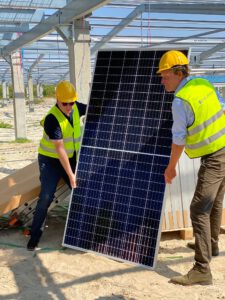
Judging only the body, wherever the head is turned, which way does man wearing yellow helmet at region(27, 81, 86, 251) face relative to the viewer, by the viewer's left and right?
facing the viewer and to the right of the viewer

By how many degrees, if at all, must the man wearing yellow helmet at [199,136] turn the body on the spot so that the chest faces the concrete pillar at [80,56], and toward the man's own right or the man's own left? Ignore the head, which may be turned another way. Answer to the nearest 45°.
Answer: approximately 45° to the man's own right

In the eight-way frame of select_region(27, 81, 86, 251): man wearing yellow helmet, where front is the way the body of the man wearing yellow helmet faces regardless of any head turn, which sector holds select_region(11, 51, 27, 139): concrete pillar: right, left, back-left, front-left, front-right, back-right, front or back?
back-left

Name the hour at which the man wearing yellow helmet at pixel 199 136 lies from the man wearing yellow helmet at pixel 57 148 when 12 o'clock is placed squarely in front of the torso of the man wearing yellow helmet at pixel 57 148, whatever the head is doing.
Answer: the man wearing yellow helmet at pixel 199 136 is roughly at 12 o'clock from the man wearing yellow helmet at pixel 57 148.

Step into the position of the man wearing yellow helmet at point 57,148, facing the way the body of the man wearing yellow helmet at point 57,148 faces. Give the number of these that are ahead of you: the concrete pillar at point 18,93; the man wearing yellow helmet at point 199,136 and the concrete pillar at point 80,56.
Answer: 1

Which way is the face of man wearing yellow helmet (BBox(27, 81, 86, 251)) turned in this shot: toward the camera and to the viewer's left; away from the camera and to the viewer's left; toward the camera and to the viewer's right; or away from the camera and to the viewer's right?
toward the camera and to the viewer's right

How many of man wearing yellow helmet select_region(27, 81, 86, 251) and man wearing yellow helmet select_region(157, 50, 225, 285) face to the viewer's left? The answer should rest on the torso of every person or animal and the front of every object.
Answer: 1

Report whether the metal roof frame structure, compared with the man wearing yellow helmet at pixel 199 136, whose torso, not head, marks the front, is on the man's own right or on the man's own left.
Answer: on the man's own right

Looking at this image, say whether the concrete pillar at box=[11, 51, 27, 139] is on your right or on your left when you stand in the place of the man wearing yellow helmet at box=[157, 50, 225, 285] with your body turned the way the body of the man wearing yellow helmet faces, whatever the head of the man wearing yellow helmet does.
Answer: on your right

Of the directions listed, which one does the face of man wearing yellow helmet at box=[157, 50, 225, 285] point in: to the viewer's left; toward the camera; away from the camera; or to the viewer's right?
to the viewer's left

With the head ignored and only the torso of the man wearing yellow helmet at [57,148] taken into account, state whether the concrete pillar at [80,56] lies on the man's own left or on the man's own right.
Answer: on the man's own left

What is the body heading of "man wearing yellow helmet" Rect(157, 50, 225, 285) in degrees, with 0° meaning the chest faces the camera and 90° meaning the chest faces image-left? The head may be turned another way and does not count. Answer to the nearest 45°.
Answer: approximately 90°
